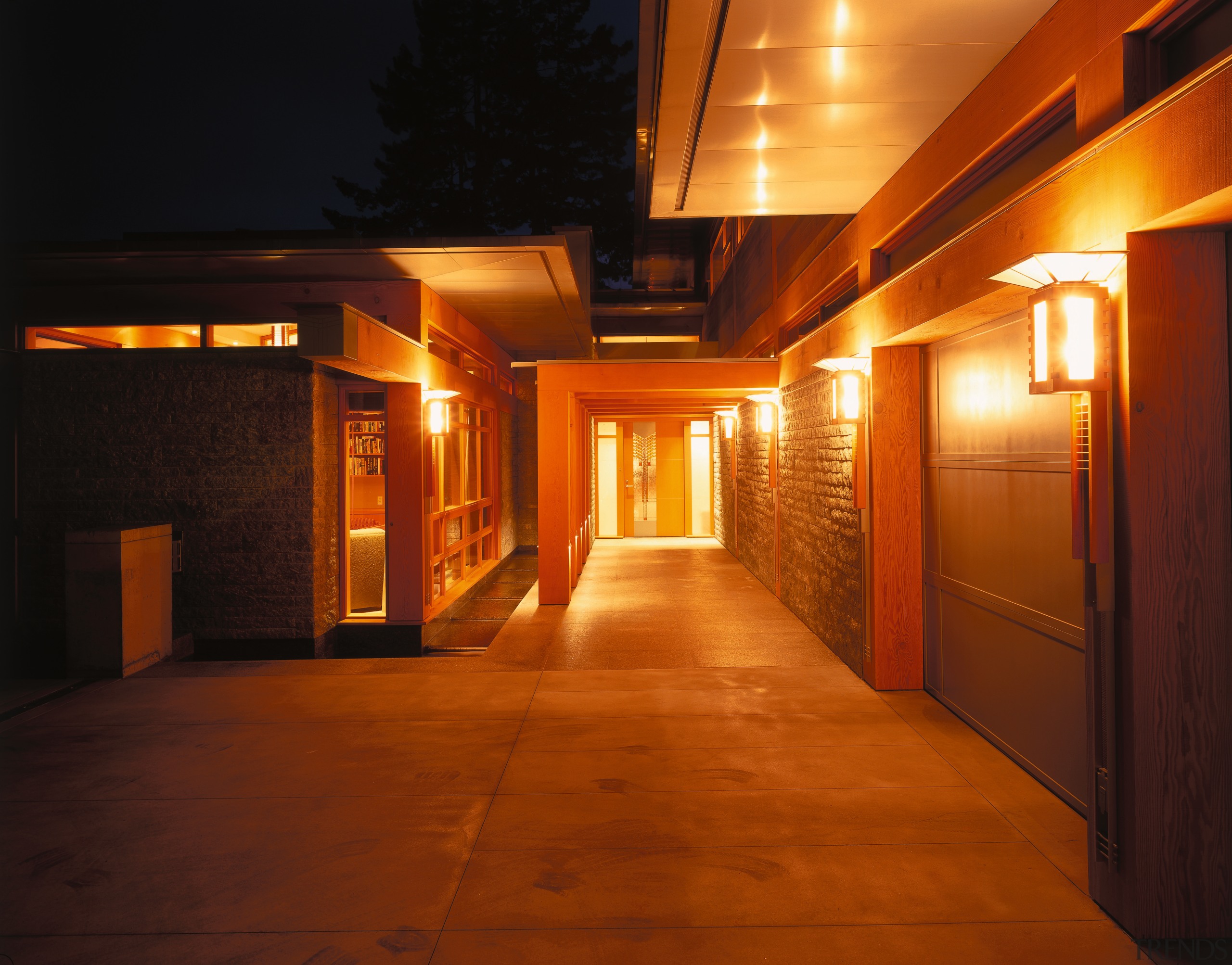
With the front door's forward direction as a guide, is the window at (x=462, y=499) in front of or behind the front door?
in front

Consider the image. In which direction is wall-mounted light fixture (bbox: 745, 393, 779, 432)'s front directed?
to the viewer's left

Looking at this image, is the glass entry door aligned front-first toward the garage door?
yes

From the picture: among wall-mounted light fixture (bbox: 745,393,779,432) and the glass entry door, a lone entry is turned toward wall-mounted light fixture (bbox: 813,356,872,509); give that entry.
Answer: the glass entry door

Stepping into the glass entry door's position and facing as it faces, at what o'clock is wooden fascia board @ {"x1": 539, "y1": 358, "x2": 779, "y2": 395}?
The wooden fascia board is roughly at 12 o'clock from the glass entry door.

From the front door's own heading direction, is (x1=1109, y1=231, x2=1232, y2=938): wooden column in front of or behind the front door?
in front

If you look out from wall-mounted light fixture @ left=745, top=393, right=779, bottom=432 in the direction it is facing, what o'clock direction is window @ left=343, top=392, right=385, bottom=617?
The window is roughly at 11 o'clock from the wall-mounted light fixture.

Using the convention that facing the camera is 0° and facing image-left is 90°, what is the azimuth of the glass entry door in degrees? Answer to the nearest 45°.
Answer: approximately 0°

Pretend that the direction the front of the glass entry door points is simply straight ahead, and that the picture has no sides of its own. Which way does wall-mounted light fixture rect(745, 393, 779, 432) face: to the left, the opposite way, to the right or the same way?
to the right

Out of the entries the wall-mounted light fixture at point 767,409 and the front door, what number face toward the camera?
1

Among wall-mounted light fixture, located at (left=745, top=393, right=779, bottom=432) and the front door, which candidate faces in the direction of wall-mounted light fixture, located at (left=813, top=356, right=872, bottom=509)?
the front door

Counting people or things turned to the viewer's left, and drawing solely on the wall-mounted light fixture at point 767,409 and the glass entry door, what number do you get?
1

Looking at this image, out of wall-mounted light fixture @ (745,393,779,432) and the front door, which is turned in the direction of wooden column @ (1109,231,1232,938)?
the front door
